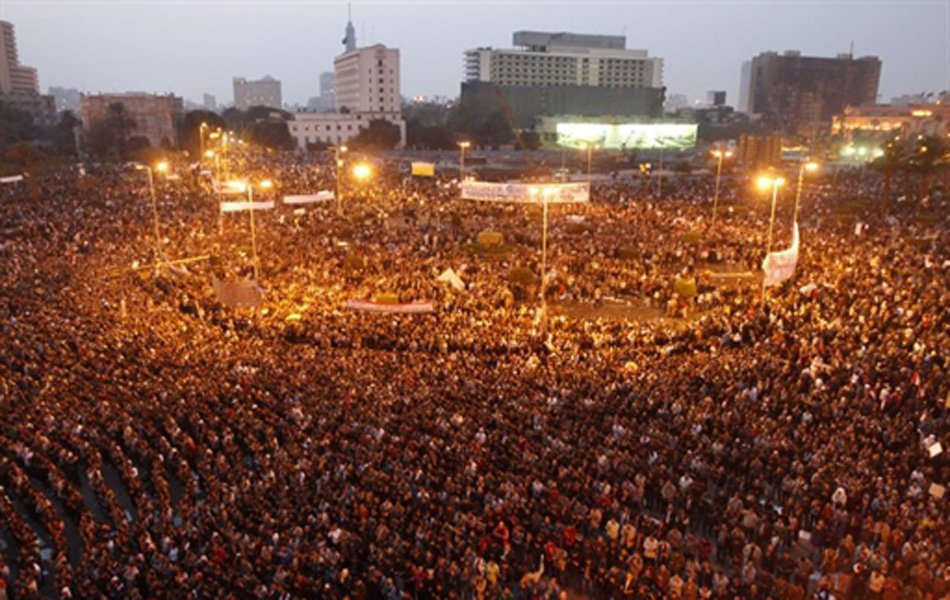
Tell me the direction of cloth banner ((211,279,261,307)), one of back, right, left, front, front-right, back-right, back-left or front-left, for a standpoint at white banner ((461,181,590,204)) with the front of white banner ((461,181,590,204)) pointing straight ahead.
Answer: front-right

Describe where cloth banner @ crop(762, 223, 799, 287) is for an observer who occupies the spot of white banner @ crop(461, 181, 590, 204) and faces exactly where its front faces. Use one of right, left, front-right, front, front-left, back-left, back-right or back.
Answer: front-left

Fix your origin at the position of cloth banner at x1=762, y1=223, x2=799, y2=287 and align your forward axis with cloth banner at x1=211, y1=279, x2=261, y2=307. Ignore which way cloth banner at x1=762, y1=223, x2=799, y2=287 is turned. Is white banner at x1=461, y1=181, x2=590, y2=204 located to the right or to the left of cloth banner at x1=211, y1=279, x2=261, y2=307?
right

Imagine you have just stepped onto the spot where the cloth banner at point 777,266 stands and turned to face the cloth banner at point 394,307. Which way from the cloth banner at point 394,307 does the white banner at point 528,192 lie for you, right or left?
right

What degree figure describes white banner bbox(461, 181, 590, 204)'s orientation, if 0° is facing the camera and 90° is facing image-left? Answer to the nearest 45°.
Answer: approximately 0°

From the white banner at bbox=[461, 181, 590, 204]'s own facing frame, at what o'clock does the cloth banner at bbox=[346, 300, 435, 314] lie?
The cloth banner is roughly at 1 o'clock from the white banner.

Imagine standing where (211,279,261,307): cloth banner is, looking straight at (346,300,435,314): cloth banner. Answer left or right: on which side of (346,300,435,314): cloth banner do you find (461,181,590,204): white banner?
left
